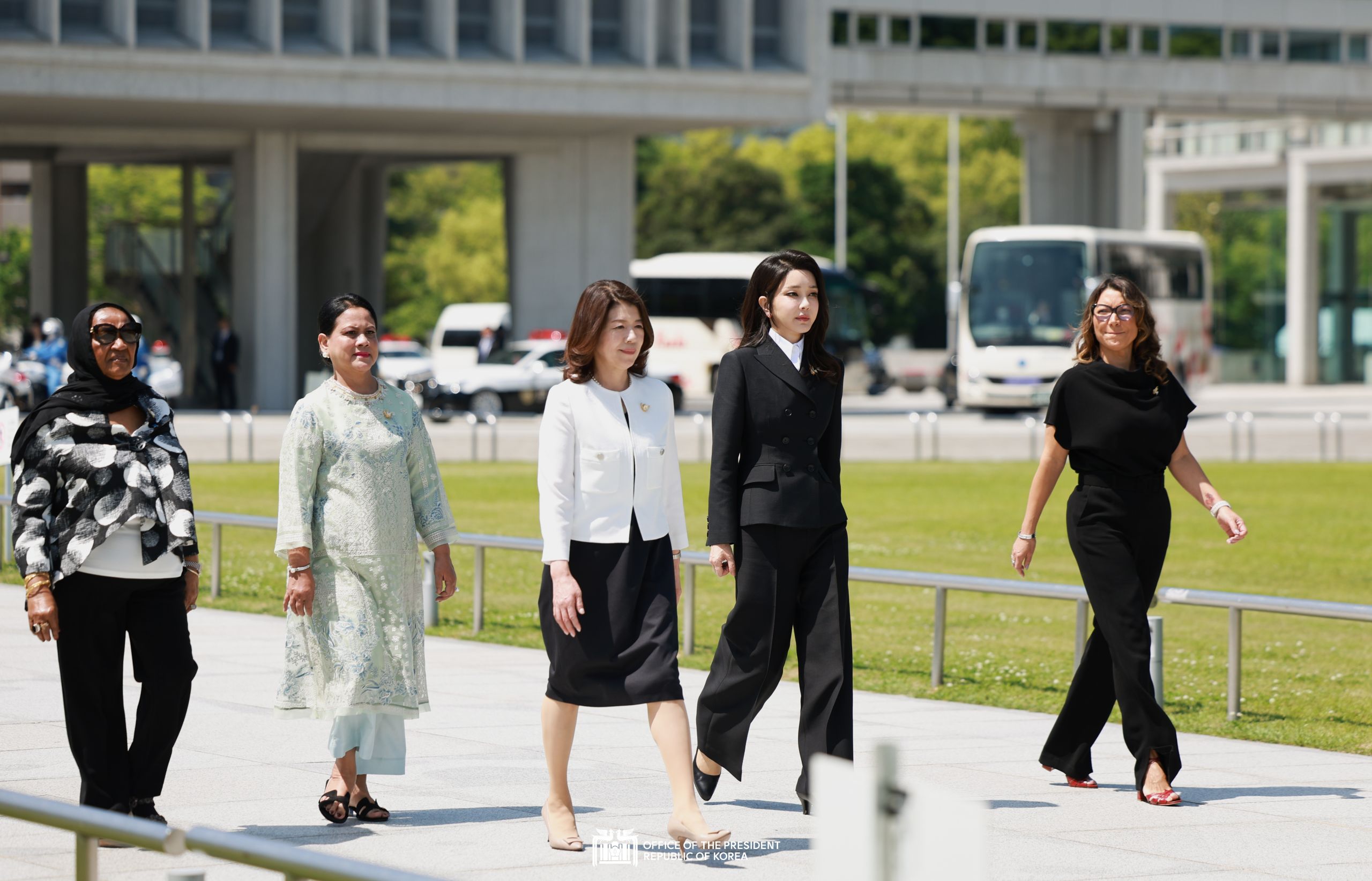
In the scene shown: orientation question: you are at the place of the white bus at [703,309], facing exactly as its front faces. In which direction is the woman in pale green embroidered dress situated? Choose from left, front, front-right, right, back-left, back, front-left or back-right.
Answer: front-right

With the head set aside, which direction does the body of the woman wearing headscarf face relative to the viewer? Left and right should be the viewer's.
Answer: facing the viewer and to the right of the viewer

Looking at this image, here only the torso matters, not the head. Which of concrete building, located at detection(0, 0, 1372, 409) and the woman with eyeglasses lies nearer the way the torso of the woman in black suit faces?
the woman with eyeglasses

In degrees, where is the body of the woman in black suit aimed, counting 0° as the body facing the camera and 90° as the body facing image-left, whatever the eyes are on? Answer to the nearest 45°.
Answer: approximately 315°

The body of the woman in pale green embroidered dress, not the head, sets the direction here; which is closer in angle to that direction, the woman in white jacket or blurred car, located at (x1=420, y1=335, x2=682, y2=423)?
the woman in white jacket

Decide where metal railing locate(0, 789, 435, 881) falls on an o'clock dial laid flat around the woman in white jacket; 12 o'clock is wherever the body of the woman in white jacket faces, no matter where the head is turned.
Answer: The metal railing is roughly at 2 o'clock from the woman in white jacket.

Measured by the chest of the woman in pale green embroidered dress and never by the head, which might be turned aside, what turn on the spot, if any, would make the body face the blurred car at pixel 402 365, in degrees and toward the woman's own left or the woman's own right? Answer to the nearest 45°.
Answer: approximately 135° to the woman's own left
